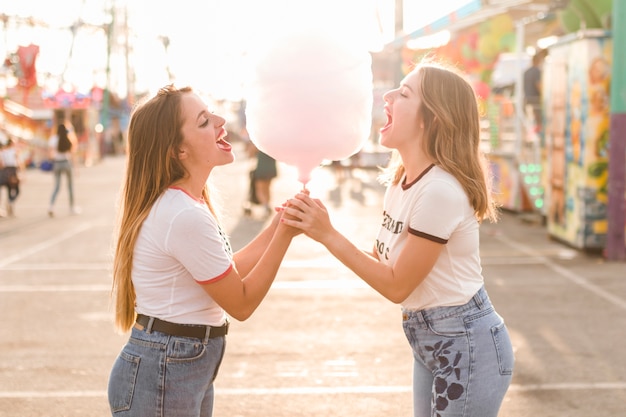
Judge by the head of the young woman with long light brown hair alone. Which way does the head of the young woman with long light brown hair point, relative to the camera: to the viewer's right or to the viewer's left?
to the viewer's right

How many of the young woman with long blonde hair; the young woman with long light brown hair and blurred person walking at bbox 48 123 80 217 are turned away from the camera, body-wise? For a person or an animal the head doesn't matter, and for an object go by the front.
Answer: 1

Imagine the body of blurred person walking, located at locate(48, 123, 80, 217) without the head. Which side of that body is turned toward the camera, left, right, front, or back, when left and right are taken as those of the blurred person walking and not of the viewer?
back

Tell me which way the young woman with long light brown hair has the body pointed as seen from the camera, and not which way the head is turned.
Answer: to the viewer's right

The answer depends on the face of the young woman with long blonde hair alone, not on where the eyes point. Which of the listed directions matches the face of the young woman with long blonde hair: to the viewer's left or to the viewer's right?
to the viewer's left

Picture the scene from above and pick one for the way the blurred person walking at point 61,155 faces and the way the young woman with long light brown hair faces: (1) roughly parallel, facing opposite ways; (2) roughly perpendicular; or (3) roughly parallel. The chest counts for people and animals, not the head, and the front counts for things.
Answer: roughly perpendicular

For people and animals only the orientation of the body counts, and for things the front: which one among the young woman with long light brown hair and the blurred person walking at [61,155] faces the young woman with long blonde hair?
the young woman with long light brown hair

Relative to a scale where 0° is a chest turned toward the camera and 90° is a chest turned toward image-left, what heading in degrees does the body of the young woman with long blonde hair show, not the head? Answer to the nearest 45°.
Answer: approximately 90°

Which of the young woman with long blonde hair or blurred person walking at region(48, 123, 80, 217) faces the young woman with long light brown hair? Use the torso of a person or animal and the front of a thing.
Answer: the young woman with long blonde hair

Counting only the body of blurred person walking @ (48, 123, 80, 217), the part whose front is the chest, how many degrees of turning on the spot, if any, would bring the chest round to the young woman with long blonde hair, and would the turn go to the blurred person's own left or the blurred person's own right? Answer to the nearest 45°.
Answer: approximately 180°

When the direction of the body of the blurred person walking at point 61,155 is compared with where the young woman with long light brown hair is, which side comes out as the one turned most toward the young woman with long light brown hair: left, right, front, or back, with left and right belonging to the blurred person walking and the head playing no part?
back

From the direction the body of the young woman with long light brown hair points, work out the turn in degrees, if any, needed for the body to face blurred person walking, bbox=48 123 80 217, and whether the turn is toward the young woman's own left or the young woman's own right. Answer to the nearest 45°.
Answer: approximately 90° to the young woman's own left
